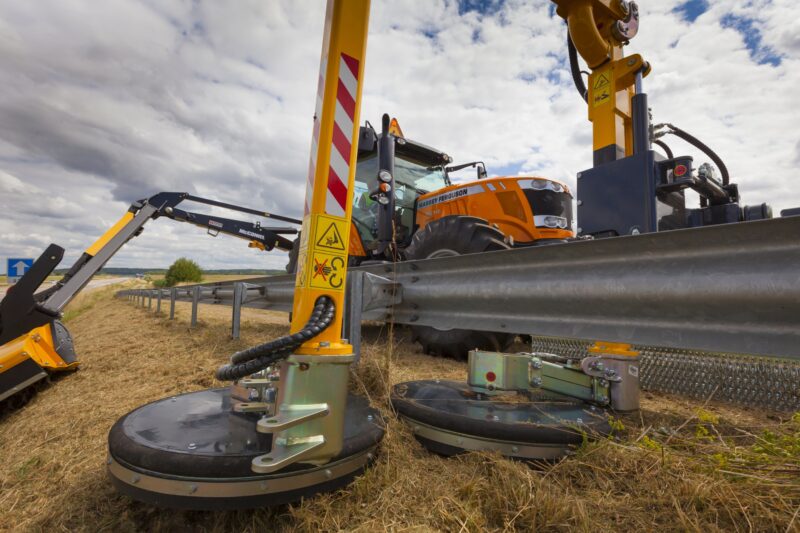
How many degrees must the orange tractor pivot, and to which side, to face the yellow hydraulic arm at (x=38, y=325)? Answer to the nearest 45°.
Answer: approximately 135° to its right

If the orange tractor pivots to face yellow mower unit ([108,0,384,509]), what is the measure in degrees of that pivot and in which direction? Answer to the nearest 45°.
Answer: approximately 45° to its right

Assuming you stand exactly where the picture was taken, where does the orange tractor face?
facing the viewer and to the right of the viewer

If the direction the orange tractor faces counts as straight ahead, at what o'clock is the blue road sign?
The blue road sign is roughly at 5 o'clock from the orange tractor.

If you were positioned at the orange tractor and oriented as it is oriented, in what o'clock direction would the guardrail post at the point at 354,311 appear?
The guardrail post is roughly at 2 o'clock from the orange tractor.
